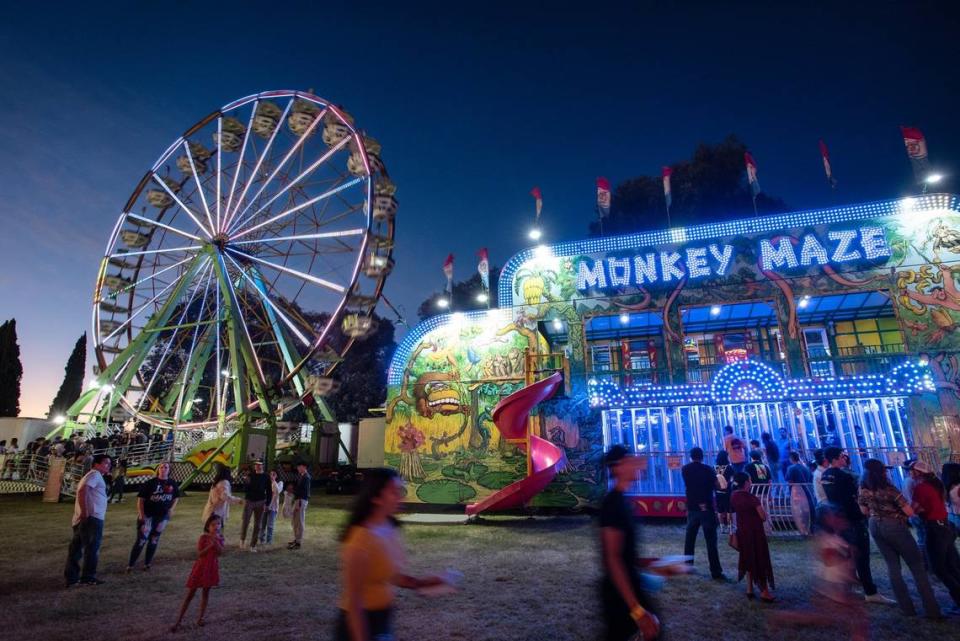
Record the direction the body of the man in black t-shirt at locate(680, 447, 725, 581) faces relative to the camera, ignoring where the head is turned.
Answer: away from the camera

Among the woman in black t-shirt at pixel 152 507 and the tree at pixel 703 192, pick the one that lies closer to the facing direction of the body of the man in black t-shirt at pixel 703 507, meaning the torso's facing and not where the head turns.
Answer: the tree

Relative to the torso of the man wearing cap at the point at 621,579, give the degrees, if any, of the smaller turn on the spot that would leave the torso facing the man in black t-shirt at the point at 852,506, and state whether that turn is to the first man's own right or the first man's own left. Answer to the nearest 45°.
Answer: approximately 45° to the first man's own left

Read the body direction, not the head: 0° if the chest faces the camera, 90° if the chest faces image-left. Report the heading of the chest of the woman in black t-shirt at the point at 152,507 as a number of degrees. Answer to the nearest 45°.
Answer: approximately 0°

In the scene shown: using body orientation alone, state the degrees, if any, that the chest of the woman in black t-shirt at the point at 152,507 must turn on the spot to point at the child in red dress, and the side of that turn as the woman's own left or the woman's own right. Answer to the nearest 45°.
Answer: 0° — they already face them

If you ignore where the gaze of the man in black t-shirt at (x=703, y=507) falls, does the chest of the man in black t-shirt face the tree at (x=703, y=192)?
yes

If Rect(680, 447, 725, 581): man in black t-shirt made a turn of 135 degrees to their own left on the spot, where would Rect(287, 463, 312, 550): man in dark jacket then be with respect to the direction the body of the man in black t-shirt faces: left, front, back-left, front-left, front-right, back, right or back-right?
front-right

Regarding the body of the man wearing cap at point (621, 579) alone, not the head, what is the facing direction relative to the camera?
to the viewer's right
